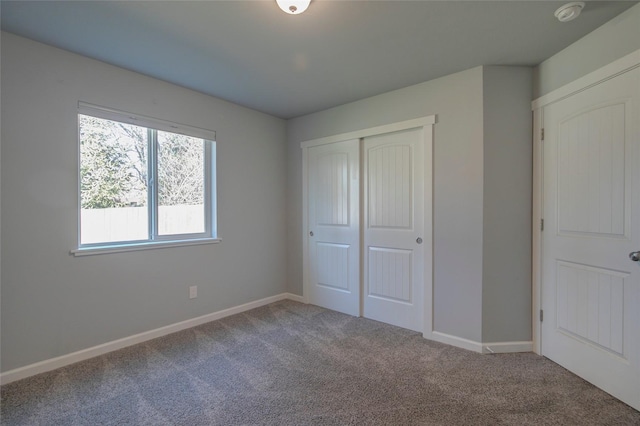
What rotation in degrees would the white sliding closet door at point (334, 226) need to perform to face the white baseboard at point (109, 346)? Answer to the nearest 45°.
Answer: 0° — it already faces it

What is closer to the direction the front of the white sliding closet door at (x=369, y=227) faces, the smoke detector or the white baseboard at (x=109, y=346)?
the white baseboard

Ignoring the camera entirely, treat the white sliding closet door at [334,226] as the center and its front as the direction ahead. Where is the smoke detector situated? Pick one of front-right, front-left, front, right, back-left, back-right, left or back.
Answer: left

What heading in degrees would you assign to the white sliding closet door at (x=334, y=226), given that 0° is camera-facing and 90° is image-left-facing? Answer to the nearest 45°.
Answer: approximately 45°

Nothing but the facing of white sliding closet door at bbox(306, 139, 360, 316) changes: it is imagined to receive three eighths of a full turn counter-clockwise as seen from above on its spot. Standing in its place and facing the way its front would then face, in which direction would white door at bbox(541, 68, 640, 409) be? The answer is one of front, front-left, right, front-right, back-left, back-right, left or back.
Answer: front-right

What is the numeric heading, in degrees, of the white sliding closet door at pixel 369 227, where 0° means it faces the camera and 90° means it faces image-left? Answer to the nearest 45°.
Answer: approximately 45°

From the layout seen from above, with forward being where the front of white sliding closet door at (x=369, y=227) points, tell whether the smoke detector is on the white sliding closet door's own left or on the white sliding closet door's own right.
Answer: on the white sliding closet door's own left
